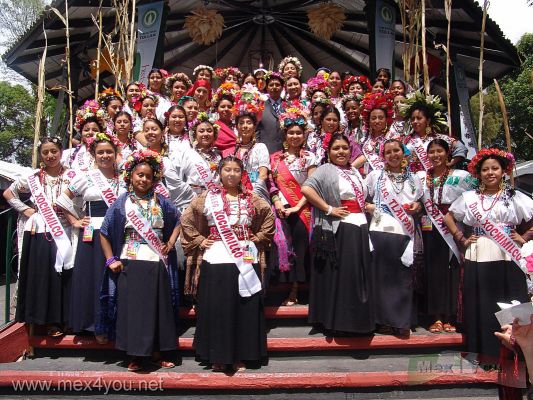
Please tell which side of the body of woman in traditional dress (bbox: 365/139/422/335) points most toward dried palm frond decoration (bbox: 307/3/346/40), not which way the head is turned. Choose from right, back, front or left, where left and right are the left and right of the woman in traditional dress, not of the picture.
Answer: back

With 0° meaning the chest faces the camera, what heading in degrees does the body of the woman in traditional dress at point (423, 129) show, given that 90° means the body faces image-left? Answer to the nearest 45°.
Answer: approximately 45°

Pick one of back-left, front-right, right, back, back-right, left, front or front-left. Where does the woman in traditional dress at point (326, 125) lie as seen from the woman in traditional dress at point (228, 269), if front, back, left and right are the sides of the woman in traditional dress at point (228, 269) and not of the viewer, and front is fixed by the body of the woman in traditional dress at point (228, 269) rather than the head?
back-left

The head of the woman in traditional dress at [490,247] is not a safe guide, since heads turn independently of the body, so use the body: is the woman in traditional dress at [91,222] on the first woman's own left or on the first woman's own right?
on the first woman's own right

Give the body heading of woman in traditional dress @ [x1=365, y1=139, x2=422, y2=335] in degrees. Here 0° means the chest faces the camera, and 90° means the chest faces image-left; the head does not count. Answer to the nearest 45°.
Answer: approximately 0°
